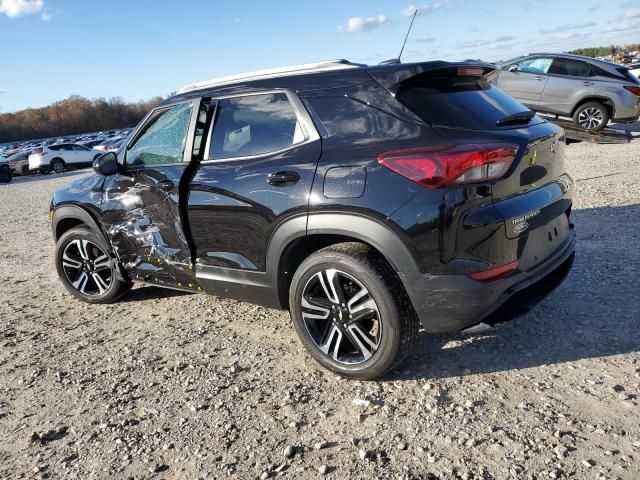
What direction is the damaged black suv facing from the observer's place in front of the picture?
facing away from the viewer and to the left of the viewer

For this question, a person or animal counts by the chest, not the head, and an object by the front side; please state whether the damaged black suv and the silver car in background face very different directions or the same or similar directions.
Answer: same or similar directions

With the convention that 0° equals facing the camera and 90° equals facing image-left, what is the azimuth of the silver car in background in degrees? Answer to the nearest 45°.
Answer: approximately 90°

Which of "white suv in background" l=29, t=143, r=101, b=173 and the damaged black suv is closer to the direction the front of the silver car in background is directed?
the white suv in background

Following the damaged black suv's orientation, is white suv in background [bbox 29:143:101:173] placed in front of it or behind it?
in front

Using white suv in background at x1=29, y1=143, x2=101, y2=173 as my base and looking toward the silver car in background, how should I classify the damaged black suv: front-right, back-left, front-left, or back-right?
front-right

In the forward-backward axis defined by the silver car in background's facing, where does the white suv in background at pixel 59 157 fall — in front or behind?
in front

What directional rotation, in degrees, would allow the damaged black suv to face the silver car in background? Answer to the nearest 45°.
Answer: approximately 90° to its right

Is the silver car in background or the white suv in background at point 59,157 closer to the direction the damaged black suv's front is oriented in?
the white suv in background

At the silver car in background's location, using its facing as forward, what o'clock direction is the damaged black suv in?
The damaged black suv is roughly at 9 o'clock from the silver car in background.

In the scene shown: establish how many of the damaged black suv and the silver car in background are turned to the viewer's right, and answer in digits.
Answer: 0
